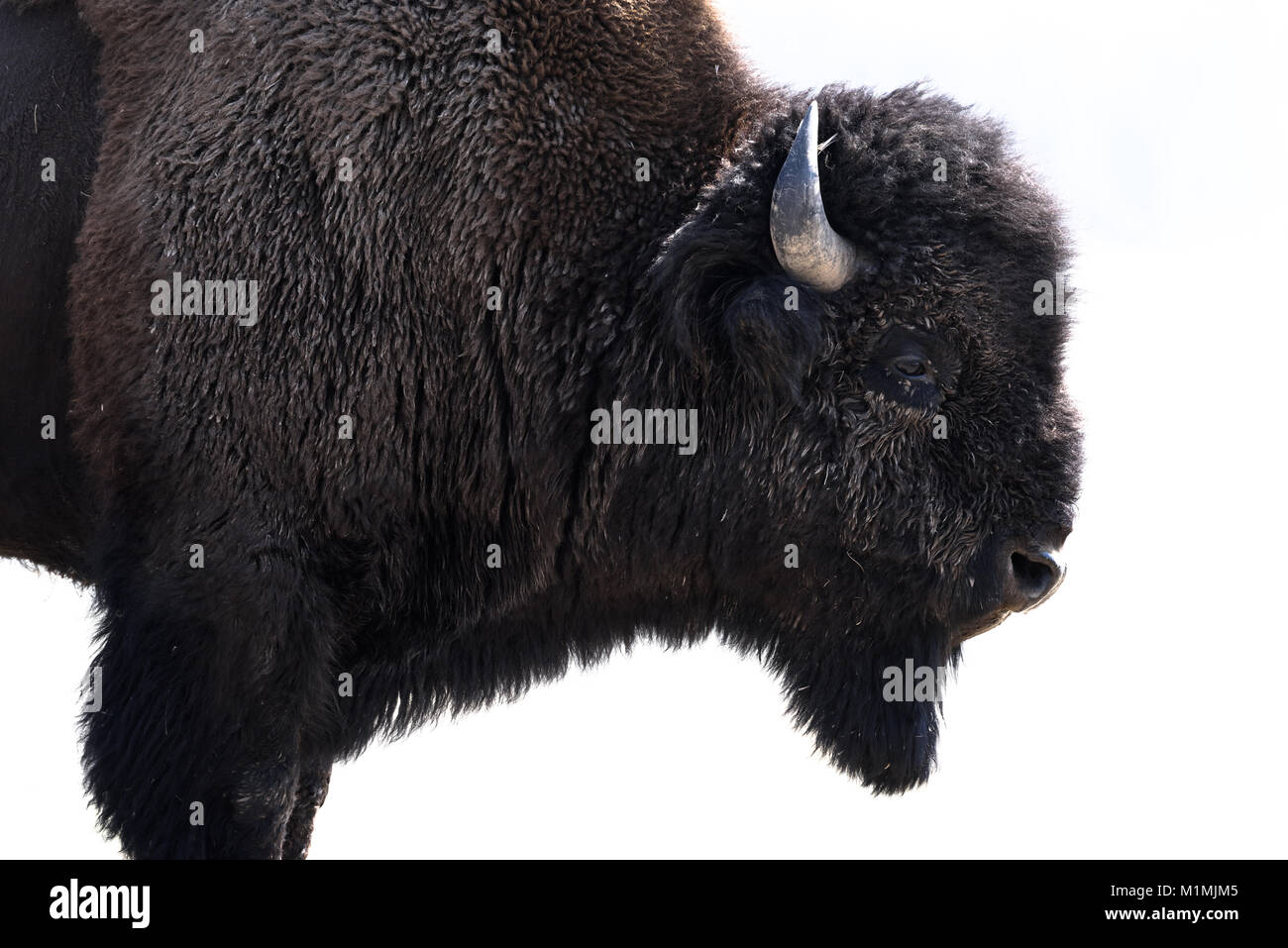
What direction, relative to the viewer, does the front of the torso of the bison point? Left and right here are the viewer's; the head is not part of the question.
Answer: facing to the right of the viewer
